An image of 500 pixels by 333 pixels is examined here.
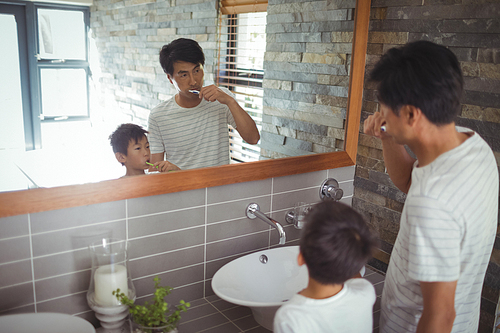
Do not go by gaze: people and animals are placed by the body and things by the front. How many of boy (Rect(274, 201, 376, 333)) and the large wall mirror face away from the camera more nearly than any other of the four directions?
1

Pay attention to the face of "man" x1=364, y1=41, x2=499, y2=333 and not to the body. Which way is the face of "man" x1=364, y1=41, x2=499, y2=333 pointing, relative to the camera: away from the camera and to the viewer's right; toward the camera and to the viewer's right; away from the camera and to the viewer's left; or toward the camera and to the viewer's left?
away from the camera and to the viewer's left

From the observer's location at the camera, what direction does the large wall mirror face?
facing the viewer and to the right of the viewer

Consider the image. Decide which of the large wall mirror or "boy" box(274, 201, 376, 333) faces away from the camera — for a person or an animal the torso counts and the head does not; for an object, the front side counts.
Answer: the boy

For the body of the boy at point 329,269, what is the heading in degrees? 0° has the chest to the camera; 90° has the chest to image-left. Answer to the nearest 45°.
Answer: approximately 180°

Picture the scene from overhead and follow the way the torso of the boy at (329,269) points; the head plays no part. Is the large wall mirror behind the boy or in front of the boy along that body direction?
in front

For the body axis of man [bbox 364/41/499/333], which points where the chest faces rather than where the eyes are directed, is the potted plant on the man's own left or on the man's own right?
on the man's own left

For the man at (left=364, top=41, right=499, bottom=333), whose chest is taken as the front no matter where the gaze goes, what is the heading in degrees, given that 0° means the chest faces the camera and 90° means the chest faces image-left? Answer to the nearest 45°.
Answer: approximately 135°

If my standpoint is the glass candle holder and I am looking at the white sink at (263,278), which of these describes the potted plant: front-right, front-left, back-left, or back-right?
front-right
